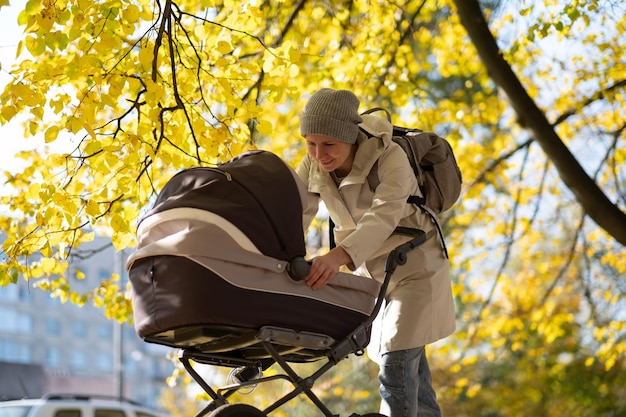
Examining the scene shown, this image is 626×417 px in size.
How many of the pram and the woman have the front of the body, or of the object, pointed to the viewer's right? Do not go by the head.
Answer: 0

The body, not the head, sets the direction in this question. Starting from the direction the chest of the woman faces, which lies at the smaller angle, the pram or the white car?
the pram

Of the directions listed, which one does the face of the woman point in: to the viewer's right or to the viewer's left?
to the viewer's left

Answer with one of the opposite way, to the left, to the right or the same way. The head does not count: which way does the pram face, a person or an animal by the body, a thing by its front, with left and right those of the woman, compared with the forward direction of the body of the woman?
the same way

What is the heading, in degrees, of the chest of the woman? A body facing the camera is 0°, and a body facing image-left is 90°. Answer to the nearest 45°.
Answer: approximately 45°

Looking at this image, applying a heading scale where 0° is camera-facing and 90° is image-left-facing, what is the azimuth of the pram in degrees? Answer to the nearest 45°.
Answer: approximately 45°

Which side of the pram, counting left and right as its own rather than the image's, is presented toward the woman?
back

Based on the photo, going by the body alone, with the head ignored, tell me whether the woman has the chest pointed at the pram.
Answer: yes
